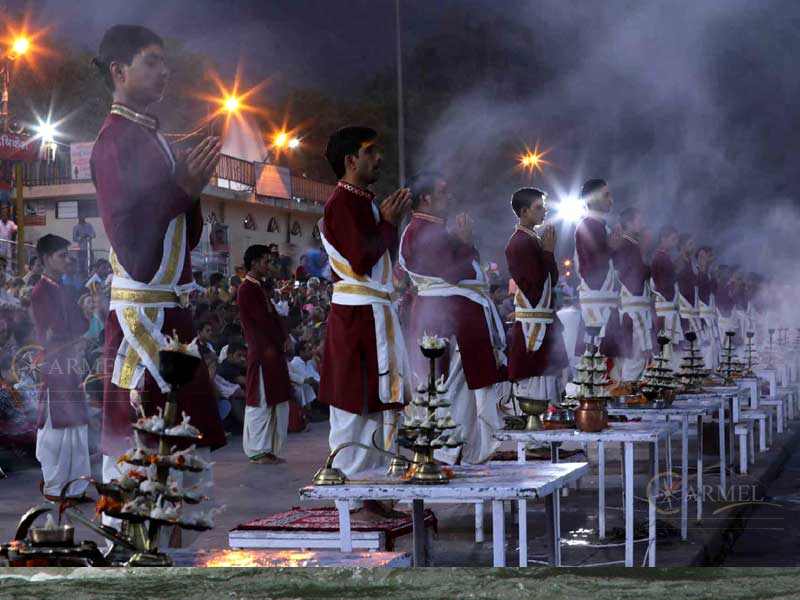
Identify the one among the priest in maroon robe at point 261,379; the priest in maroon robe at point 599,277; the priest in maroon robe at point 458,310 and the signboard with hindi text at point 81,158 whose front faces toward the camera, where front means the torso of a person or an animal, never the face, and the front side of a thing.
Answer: the signboard with hindi text

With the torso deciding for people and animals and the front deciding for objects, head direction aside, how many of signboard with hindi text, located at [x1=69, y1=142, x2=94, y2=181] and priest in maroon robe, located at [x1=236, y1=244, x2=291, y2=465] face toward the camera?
1

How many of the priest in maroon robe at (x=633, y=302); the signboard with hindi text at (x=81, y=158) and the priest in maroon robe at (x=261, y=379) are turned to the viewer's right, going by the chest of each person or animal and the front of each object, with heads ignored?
2

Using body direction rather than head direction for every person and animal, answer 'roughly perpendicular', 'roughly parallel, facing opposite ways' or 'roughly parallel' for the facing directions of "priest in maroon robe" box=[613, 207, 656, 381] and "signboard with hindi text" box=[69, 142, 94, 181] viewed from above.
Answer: roughly perpendicular

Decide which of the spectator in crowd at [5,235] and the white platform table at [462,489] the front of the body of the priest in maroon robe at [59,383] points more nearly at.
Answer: the white platform table

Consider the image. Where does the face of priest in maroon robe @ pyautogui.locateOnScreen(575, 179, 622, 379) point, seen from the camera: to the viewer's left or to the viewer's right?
to the viewer's right

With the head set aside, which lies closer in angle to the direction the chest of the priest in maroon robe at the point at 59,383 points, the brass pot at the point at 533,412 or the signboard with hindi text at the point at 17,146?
the brass pot

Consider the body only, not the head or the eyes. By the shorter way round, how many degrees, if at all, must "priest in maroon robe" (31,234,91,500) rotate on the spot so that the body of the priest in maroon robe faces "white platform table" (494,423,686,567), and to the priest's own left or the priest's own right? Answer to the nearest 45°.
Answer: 0° — they already face it

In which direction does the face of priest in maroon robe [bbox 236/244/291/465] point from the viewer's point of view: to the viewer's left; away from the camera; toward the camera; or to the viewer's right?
to the viewer's right

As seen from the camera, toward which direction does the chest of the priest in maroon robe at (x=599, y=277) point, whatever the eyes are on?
to the viewer's right
